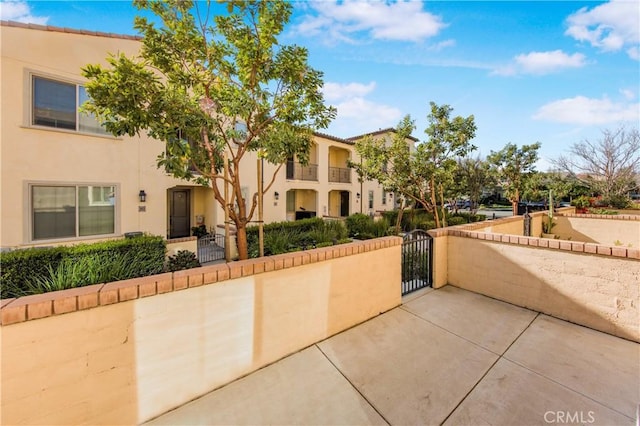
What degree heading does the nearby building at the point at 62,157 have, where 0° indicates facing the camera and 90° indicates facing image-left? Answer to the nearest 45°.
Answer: approximately 315°

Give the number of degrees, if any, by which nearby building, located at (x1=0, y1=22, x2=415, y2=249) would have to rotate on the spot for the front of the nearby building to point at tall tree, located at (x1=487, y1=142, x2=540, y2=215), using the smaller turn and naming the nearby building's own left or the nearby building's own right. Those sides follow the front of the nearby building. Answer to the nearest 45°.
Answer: approximately 45° to the nearby building's own left

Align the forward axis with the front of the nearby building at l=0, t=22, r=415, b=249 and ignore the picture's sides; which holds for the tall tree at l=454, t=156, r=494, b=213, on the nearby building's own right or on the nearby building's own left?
on the nearby building's own left
